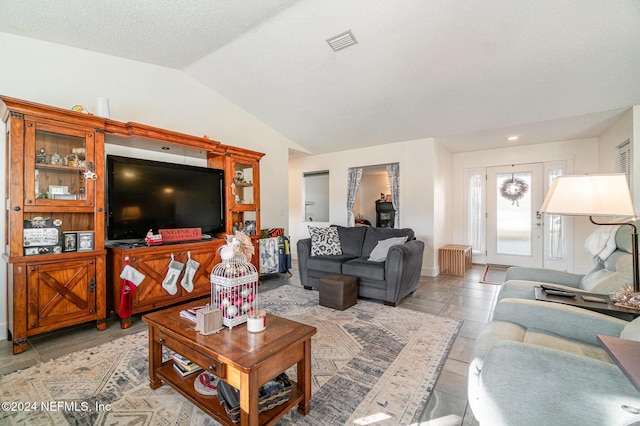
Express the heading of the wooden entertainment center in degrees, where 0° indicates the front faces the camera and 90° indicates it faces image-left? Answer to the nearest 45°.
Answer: approximately 315°

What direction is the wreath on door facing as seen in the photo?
toward the camera

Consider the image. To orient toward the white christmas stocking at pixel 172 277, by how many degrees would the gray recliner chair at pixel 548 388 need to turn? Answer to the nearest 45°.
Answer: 0° — it already faces it

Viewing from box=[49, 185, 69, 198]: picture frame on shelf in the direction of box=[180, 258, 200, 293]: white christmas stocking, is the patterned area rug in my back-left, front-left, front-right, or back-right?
front-right

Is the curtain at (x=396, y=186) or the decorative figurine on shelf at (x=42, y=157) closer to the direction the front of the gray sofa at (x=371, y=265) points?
the decorative figurine on shelf

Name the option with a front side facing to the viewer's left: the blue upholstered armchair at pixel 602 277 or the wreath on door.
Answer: the blue upholstered armchair

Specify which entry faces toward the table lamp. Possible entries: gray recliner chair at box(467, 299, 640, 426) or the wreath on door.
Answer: the wreath on door

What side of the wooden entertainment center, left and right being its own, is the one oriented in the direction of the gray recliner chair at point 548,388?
front

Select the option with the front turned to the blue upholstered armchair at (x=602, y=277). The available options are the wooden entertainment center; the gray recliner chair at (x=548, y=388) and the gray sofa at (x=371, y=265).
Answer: the wooden entertainment center

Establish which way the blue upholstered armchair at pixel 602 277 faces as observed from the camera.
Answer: facing to the left of the viewer

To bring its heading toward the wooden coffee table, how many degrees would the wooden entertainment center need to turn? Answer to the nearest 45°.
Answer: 0° — it already faces it

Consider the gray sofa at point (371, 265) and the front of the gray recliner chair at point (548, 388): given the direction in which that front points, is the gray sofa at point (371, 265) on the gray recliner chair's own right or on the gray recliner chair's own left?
on the gray recliner chair's own right

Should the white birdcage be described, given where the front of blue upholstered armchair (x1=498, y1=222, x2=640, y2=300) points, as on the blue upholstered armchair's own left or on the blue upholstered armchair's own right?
on the blue upholstered armchair's own left

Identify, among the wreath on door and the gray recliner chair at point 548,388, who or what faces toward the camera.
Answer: the wreath on door

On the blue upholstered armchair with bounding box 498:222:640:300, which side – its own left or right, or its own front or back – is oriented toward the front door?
right

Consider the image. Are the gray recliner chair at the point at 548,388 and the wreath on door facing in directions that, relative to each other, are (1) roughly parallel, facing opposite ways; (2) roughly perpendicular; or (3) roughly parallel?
roughly perpendicular

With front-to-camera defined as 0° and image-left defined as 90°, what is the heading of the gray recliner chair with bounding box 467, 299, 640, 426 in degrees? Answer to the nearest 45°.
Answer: approximately 90°

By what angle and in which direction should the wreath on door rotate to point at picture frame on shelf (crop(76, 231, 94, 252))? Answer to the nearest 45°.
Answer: approximately 45° to its right

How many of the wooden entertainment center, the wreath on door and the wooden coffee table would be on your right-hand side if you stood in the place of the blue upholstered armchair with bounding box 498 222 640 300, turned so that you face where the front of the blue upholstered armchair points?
1

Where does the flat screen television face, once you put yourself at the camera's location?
facing the viewer and to the right of the viewer

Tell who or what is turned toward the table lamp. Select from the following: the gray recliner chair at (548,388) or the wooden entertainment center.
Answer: the wooden entertainment center
